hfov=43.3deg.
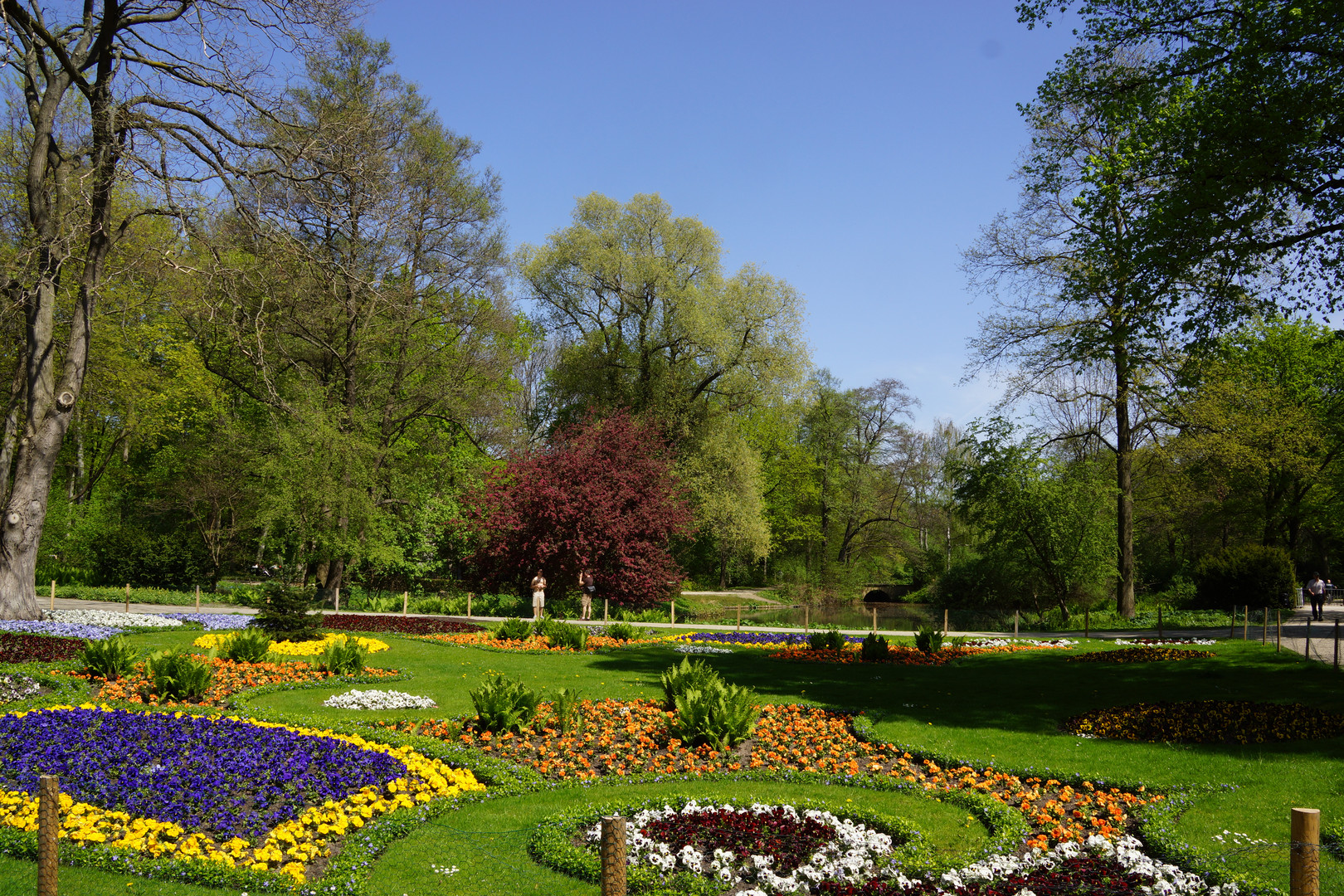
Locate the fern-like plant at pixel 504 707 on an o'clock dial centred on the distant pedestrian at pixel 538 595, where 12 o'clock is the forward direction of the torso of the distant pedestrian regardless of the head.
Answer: The fern-like plant is roughly at 12 o'clock from the distant pedestrian.

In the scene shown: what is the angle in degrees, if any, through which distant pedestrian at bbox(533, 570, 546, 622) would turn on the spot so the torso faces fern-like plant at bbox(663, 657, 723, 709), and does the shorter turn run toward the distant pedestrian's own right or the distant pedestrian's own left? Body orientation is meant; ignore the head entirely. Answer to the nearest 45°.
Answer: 0° — they already face it

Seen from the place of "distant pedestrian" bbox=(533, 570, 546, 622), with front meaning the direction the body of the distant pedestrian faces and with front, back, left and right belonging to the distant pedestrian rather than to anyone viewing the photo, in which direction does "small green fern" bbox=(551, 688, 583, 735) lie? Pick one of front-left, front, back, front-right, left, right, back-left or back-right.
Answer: front

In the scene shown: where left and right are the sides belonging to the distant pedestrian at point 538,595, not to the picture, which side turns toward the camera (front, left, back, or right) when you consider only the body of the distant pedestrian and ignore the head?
front

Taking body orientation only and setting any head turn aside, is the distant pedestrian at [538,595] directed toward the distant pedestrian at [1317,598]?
no

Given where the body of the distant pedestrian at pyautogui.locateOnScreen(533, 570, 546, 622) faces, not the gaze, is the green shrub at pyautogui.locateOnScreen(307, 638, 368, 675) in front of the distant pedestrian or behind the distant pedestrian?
in front

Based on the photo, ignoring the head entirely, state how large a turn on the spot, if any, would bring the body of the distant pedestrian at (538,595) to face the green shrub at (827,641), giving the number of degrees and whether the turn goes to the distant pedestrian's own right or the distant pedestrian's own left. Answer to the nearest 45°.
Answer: approximately 45° to the distant pedestrian's own left

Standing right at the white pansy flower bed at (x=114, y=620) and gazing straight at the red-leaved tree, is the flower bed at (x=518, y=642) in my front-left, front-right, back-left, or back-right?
front-right

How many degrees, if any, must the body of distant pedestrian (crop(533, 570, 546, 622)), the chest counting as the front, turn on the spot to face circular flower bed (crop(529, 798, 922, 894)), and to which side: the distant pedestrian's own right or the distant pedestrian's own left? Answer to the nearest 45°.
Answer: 0° — they already face it

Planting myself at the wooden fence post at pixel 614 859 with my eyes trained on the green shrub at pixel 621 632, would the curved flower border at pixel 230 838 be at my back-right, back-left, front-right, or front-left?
front-left

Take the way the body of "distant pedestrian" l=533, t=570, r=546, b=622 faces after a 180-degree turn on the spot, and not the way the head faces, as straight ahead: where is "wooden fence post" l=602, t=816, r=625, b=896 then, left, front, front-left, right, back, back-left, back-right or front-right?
back

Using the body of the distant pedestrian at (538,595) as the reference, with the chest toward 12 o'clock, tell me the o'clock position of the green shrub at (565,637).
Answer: The green shrub is roughly at 12 o'clock from the distant pedestrian.

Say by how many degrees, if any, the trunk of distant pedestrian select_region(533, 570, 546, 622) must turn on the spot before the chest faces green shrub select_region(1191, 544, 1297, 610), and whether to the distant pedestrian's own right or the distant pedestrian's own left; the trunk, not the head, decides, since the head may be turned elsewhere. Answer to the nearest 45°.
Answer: approximately 90° to the distant pedestrian's own left

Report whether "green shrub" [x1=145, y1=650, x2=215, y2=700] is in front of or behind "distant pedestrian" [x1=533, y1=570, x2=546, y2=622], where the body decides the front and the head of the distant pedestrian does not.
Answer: in front

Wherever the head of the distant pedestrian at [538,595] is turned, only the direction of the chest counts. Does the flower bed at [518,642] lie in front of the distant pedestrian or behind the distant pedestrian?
in front
